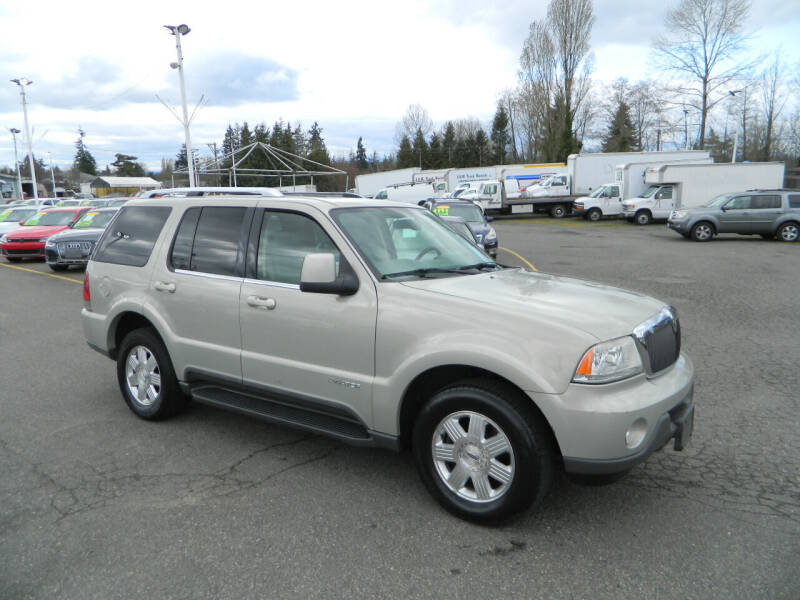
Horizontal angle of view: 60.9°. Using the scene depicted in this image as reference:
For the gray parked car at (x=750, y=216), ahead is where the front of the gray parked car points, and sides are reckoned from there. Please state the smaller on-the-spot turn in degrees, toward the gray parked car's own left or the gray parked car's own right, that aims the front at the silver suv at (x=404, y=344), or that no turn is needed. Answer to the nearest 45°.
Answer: approximately 90° to the gray parked car's own left

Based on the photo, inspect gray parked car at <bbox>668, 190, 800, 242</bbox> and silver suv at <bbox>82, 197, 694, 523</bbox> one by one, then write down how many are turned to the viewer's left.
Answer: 1

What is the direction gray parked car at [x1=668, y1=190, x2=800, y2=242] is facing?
to the viewer's left

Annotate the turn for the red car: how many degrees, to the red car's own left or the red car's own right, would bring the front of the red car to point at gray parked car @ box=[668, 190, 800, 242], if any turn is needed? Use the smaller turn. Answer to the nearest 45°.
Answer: approximately 135° to the red car's own left

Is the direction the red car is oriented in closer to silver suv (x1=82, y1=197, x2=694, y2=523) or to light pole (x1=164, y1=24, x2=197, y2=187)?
the silver suv

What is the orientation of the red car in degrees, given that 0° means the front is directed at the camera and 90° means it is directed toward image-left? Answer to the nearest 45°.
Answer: approximately 45°

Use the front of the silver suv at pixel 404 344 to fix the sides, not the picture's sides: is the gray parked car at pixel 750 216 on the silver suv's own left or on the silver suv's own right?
on the silver suv's own left

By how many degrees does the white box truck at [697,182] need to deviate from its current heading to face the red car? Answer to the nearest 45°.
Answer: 0° — it already faces it

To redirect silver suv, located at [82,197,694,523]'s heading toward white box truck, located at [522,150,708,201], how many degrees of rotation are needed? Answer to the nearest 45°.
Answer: approximately 135° to its left

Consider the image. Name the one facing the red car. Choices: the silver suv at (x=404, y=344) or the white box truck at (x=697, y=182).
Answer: the white box truck

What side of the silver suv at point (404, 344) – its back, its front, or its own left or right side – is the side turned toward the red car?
back

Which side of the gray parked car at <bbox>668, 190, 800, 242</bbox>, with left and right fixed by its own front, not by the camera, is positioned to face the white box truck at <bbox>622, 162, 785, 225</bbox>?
right

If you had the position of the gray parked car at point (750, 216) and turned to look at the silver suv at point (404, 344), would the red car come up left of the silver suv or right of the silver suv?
right

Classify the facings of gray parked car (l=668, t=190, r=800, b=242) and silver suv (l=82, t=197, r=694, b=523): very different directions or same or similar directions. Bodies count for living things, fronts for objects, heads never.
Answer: very different directions

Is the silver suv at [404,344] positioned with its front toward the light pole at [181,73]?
no

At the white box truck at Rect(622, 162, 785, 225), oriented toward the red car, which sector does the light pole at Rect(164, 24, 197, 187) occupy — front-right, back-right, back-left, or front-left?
front-right

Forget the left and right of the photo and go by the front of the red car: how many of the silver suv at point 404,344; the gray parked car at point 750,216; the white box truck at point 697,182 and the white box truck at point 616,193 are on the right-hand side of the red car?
0

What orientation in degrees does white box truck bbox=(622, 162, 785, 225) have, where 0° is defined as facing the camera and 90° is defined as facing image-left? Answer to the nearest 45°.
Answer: approximately 45°
